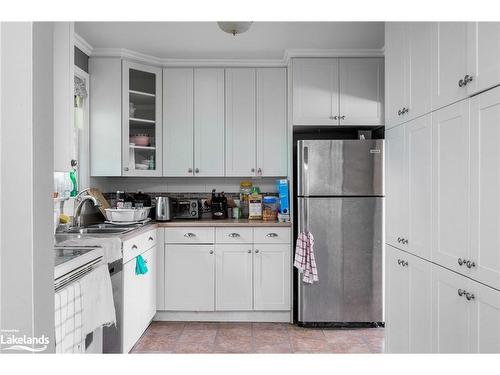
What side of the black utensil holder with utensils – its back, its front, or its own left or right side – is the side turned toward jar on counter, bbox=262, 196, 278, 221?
left

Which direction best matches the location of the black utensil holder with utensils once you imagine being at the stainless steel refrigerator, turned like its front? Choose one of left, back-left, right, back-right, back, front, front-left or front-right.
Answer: right

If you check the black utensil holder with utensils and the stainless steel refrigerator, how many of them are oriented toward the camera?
2

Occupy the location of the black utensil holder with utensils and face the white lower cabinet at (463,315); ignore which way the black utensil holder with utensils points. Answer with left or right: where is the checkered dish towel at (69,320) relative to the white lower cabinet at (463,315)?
right

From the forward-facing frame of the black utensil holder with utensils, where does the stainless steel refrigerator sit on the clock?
The stainless steel refrigerator is roughly at 10 o'clock from the black utensil holder with utensils.

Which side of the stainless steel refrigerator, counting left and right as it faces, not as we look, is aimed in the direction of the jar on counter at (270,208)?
right

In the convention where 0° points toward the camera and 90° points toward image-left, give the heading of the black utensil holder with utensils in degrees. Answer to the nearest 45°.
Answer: approximately 0°

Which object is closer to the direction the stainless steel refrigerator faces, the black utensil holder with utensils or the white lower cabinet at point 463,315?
the white lower cabinet

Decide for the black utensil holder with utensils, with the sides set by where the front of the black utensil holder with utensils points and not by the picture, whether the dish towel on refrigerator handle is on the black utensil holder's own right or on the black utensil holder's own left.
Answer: on the black utensil holder's own left
